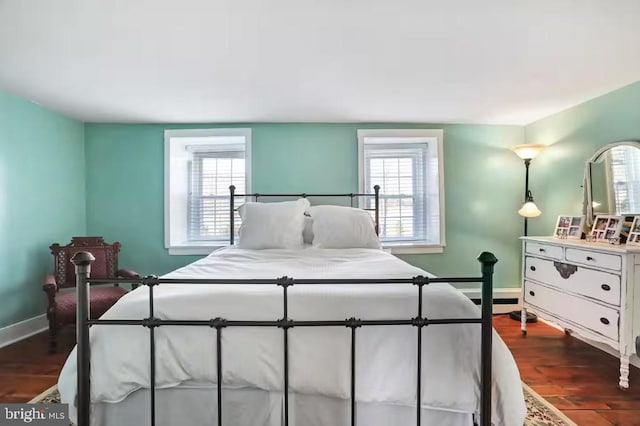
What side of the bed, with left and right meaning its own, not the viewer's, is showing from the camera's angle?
front

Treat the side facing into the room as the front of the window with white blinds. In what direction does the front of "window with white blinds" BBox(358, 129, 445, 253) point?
toward the camera

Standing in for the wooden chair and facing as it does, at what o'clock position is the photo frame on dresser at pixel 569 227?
The photo frame on dresser is roughly at 10 o'clock from the wooden chair.

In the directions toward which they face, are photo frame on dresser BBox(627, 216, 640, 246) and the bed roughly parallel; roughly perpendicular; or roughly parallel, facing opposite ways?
roughly perpendicular

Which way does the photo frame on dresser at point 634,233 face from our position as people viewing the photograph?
facing the viewer and to the left of the viewer

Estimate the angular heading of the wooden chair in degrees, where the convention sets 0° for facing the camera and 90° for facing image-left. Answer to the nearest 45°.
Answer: approximately 0°

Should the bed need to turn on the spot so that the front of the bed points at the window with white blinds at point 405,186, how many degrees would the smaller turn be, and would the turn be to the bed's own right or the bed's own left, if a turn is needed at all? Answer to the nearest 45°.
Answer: approximately 135° to the bed's own left

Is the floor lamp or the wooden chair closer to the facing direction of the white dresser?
the wooden chair

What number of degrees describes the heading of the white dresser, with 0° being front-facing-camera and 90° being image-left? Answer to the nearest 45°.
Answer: approximately 45°

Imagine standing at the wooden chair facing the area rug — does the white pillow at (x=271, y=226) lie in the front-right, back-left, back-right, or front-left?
front-left

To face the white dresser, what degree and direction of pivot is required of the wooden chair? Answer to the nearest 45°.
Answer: approximately 45° to its left

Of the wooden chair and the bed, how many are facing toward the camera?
2

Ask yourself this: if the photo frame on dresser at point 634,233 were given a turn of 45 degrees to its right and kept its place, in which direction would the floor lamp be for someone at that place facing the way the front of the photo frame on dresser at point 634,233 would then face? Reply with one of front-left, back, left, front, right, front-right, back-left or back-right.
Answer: front-right

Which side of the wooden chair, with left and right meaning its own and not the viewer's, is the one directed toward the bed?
front

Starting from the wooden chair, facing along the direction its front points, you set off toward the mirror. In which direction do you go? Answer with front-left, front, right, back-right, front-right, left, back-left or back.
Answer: front-left

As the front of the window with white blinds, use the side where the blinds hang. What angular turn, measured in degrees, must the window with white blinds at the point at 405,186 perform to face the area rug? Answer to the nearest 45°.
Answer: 0° — it already faces it
